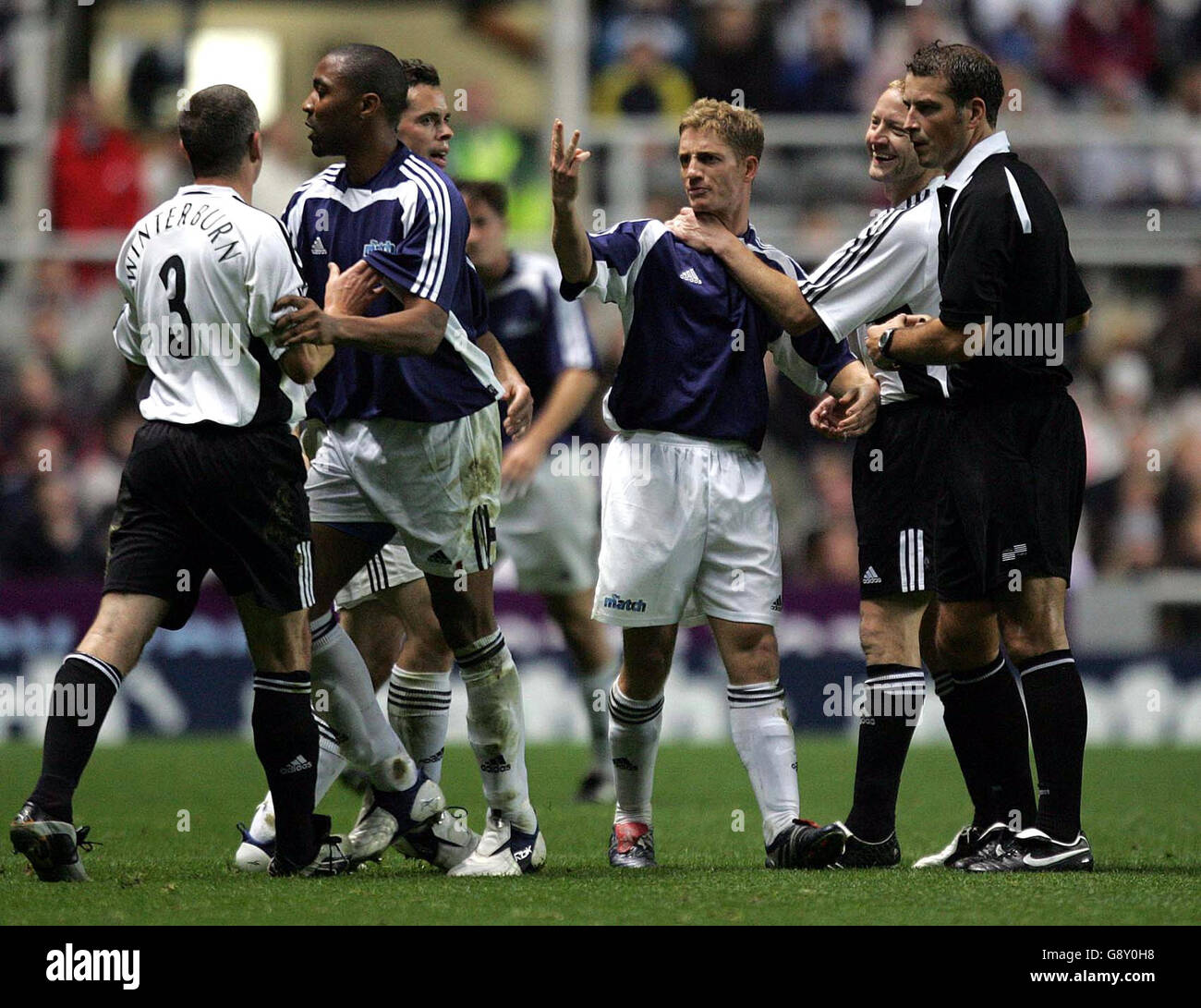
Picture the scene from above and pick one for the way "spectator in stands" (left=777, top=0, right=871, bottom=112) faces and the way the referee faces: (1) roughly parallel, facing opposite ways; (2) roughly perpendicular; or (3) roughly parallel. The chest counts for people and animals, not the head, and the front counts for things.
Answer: roughly perpendicular

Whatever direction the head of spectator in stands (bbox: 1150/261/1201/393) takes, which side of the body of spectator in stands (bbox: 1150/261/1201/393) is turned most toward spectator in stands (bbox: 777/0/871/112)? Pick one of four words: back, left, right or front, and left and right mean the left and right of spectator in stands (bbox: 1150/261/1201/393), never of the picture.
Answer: right

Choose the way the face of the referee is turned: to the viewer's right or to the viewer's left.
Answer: to the viewer's left

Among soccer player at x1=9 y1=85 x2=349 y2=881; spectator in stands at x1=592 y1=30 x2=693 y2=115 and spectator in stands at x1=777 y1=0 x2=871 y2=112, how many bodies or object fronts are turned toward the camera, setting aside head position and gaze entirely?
2

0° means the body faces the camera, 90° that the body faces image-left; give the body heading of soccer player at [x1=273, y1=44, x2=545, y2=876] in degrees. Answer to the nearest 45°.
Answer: approximately 45°

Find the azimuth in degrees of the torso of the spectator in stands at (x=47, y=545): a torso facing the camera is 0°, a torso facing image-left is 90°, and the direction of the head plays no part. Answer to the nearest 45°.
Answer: approximately 0°

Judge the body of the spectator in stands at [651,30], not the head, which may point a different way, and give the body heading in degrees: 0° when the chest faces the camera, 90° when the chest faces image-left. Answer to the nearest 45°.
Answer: approximately 0°

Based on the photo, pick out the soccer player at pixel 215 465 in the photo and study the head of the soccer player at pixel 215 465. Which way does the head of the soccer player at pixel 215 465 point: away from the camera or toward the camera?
away from the camera

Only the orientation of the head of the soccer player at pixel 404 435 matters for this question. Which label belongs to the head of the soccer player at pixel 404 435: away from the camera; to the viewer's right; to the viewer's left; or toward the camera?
to the viewer's left
